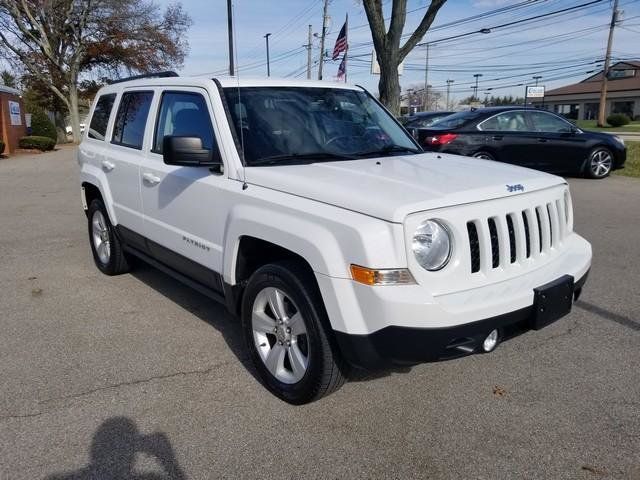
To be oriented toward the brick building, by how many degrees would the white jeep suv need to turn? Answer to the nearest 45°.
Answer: approximately 180°

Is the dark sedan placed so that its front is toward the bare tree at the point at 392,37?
no

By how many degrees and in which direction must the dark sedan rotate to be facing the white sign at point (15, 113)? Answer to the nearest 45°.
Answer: approximately 135° to its left

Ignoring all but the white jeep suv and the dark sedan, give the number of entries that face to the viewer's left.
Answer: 0

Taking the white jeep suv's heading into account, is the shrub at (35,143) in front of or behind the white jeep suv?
behind

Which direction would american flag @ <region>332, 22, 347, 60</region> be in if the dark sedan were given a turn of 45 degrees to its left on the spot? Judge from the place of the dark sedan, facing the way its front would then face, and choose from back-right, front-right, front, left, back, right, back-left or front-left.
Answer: front-left

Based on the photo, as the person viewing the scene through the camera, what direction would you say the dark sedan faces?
facing away from the viewer and to the right of the viewer

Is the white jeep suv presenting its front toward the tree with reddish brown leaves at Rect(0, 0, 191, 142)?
no

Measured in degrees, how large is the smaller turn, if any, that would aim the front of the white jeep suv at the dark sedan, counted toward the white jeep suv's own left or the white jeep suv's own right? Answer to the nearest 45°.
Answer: approximately 90° to the white jeep suv's own left

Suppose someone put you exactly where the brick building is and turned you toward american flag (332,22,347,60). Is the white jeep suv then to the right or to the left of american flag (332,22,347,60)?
right

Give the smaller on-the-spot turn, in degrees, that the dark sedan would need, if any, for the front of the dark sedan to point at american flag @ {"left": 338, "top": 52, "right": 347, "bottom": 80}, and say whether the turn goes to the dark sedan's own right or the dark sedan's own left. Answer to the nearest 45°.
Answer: approximately 90° to the dark sedan's own left

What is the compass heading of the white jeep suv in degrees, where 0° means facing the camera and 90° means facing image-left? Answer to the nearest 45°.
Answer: approximately 315°

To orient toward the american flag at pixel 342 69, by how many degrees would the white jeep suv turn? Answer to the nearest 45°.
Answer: approximately 135° to its left

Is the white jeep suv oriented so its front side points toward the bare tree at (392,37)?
no

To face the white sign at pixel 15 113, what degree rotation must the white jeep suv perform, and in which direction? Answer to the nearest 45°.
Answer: approximately 180°

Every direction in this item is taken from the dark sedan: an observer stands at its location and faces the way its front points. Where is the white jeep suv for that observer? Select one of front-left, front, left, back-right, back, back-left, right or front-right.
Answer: back-right
